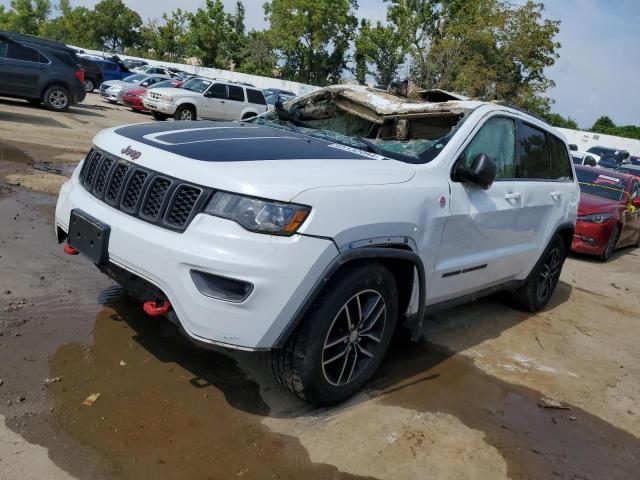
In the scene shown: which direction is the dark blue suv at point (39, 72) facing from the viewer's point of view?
to the viewer's left

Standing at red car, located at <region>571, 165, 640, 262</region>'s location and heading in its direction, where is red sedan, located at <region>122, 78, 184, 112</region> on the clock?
The red sedan is roughly at 2 o'clock from the red car.

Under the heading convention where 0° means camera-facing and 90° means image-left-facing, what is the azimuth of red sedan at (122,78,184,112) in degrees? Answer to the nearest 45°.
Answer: approximately 45°

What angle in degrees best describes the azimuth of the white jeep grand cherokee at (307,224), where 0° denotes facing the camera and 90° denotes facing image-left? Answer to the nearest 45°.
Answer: approximately 45°

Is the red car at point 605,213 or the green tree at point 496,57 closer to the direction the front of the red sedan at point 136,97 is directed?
the red car

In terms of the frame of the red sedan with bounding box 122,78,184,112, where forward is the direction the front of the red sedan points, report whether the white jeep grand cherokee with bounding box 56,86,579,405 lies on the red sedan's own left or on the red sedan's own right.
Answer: on the red sedan's own left

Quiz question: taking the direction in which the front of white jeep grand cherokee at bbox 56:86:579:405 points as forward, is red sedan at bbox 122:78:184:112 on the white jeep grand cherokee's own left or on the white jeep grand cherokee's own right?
on the white jeep grand cherokee's own right

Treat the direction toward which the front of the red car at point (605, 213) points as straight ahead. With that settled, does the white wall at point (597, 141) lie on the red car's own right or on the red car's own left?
on the red car's own right

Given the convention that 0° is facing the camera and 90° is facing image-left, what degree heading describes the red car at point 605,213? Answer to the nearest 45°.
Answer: approximately 45°
